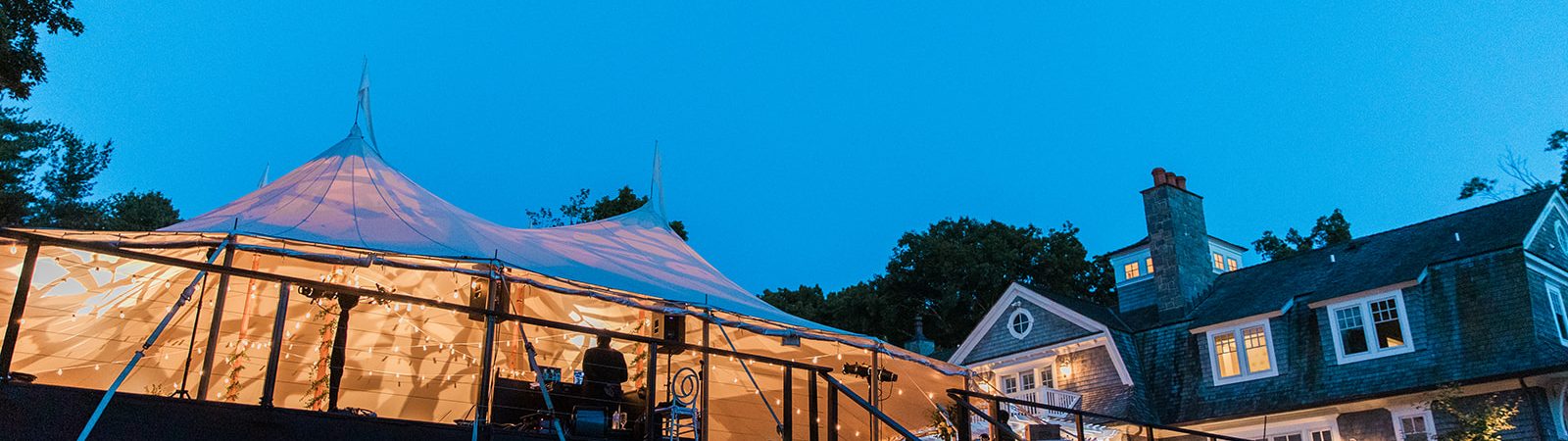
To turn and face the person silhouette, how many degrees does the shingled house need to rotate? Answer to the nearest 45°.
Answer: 0° — it already faces it

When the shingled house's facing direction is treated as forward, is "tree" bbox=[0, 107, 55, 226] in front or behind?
in front

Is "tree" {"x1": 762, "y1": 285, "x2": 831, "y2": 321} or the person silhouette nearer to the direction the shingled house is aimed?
the person silhouette

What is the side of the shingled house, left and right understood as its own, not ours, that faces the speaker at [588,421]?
front

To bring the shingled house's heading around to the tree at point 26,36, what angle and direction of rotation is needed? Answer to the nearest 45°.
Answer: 0° — it already faces it

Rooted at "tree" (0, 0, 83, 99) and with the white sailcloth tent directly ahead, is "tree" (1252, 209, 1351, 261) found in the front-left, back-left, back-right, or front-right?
front-left

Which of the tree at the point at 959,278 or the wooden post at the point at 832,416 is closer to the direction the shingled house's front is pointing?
the wooden post

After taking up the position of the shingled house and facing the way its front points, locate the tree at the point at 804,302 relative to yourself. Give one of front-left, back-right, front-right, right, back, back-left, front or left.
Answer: right

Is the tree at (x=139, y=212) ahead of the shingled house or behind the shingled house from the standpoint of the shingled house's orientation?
ahead

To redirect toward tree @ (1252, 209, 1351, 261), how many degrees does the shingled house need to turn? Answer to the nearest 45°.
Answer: approximately 135° to its right

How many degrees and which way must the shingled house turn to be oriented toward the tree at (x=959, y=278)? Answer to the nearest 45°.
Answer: approximately 90° to its right

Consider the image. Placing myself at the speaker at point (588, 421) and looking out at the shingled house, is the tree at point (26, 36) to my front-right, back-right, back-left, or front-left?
back-left

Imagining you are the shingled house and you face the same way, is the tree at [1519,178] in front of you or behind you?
behind

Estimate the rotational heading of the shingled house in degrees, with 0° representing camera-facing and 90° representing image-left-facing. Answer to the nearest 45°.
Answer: approximately 45°
